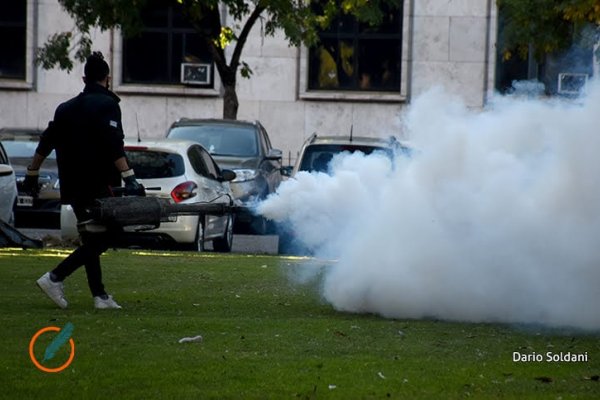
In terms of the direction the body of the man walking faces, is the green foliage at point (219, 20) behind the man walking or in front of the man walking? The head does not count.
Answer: in front

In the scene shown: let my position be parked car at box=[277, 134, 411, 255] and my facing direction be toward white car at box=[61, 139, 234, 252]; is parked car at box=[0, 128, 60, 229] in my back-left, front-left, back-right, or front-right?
front-right

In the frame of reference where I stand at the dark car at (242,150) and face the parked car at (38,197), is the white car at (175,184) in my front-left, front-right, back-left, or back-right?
front-left

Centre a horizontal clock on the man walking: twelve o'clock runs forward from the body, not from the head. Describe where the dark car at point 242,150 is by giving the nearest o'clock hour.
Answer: The dark car is roughly at 11 o'clock from the man walking.

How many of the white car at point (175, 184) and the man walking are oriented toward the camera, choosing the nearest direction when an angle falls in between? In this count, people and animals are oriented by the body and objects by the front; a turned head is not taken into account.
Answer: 0

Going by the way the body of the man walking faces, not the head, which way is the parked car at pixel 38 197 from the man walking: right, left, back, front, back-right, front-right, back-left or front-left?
front-left

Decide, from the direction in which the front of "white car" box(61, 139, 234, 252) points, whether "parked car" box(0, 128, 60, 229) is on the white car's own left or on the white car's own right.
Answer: on the white car's own left

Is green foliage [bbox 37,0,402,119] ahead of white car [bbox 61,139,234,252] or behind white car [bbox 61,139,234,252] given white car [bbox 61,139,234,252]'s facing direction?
ahead

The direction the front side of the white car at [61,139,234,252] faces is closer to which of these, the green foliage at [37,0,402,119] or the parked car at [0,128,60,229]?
the green foliage

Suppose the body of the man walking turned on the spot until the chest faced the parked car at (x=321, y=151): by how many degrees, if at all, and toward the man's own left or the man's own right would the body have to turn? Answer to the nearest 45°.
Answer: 0° — they already face it

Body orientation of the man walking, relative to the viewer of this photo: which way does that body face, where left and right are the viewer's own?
facing away from the viewer and to the right of the viewer

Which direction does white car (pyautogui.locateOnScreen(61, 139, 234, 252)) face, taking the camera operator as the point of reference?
facing away from the viewer and to the right of the viewer
